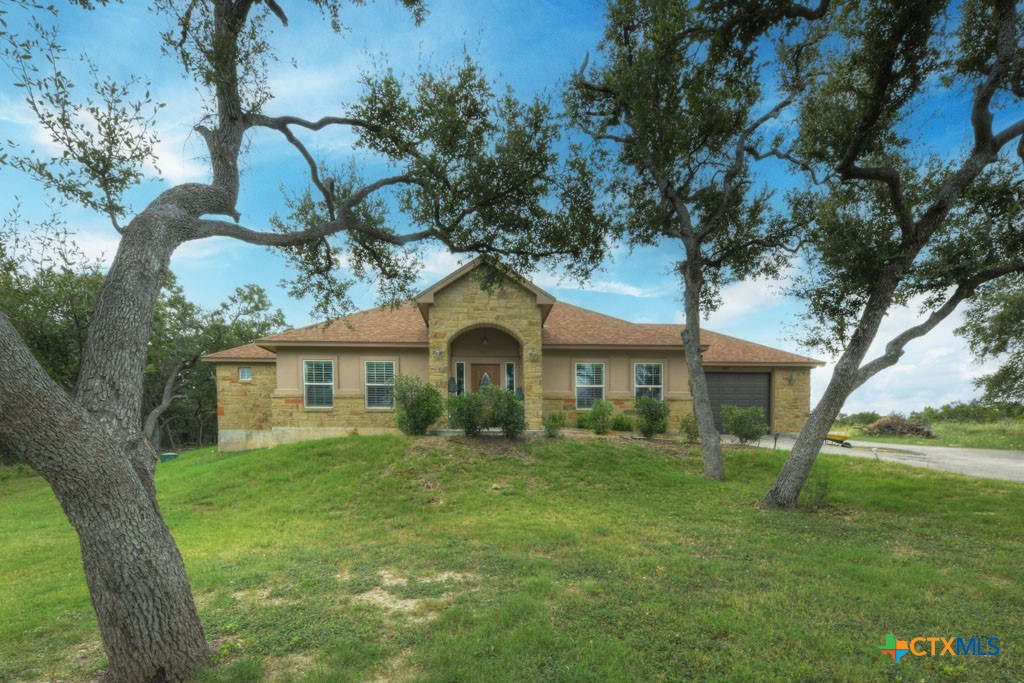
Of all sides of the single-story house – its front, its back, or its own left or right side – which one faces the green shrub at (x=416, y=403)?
front

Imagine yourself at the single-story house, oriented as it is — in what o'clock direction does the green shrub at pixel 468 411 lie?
The green shrub is roughly at 12 o'clock from the single-story house.

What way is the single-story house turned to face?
toward the camera

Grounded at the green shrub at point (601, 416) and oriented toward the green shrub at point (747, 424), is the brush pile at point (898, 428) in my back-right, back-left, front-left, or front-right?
front-left

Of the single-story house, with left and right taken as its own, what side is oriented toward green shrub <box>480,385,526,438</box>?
front

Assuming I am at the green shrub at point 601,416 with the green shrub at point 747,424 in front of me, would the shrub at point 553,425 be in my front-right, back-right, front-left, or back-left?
back-right
